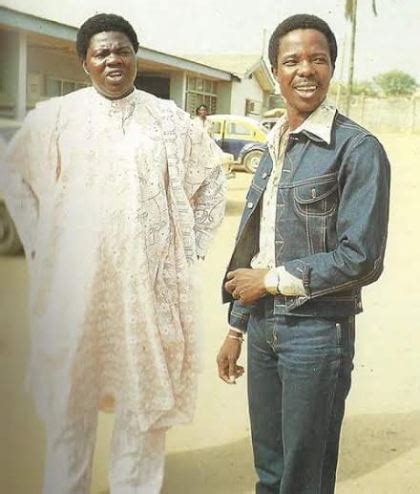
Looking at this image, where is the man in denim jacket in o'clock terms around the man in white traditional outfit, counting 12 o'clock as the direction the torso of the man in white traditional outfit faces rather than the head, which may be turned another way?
The man in denim jacket is roughly at 10 o'clock from the man in white traditional outfit.

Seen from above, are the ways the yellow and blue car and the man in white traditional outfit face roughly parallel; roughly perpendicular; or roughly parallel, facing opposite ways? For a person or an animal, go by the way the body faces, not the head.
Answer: roughly perpendicular

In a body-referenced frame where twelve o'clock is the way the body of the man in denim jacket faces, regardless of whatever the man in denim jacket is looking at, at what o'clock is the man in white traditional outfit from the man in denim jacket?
The man in white traditional outfit is roughly at 2 o'clock from the man in denim jacket.

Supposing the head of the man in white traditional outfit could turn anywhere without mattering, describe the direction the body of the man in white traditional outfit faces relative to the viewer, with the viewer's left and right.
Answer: facing the viewer

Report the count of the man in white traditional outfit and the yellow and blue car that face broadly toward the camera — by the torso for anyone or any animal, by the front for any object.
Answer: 1

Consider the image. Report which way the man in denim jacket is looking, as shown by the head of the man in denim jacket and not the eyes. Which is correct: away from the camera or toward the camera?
toward the camera

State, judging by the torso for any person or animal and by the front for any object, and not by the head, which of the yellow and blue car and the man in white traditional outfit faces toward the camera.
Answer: the man in white traditional outfit

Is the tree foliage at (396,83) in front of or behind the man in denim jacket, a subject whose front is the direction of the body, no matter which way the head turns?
behind

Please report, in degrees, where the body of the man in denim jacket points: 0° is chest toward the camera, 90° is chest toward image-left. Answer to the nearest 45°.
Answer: approximately 45°

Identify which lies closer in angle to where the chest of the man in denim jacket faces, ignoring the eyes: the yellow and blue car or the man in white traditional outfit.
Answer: the man in white traditional outfit
